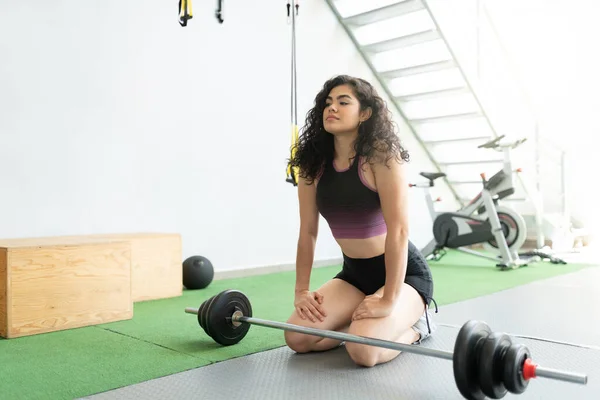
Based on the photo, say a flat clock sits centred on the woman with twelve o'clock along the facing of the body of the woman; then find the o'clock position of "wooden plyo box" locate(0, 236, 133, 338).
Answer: The wooden plyo box is roughly at 2 o'clock from the woman.

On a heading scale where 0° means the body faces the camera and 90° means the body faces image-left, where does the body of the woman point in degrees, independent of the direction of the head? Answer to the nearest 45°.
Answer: approximately 45°

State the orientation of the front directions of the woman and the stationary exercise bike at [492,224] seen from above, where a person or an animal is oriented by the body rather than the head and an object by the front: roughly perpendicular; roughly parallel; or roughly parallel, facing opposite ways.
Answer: roughly perpendicular

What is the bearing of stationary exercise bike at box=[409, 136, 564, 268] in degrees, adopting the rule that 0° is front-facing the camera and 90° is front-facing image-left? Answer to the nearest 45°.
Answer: approximately 315°

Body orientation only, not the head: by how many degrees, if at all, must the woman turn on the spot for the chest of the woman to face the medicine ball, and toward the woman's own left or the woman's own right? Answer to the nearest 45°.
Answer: approximately 90° to the woman's own right
